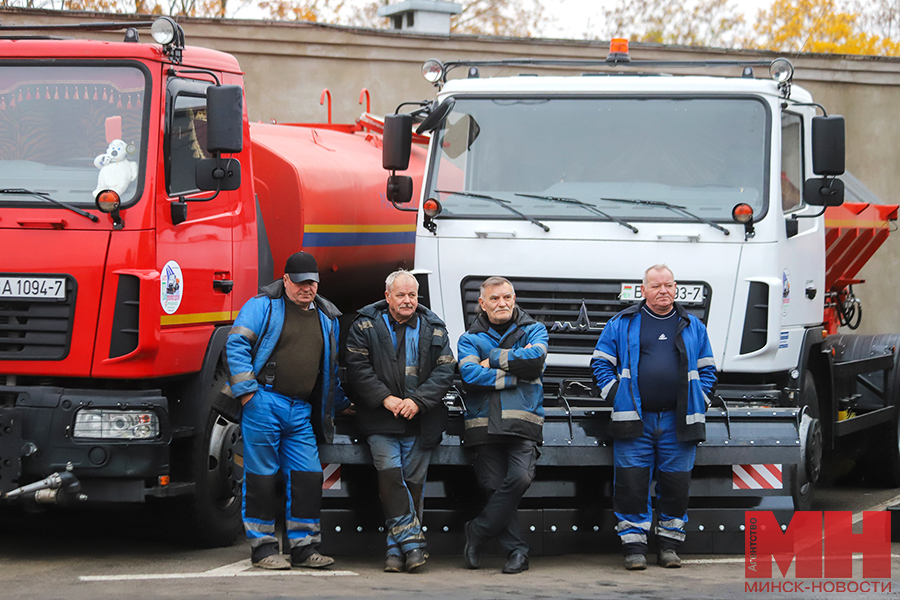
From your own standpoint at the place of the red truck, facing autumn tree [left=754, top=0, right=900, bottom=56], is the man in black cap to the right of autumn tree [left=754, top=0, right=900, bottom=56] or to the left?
right

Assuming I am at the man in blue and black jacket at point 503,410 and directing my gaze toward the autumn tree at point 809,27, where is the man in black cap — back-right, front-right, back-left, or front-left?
back-left

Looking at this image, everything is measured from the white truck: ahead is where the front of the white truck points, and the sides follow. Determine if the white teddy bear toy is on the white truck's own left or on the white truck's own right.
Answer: on the white truck's own right

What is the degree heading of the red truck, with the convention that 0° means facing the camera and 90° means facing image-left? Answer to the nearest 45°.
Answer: approximately 45°

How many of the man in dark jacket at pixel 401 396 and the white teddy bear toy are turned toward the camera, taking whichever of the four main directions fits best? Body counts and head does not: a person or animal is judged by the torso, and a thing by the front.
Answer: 2

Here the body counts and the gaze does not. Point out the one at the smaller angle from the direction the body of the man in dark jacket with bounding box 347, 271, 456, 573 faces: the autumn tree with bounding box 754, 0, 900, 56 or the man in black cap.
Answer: the man in black cap

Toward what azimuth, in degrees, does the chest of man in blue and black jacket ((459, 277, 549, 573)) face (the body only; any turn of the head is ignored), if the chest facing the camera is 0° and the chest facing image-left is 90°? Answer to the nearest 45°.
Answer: approximately 0°
